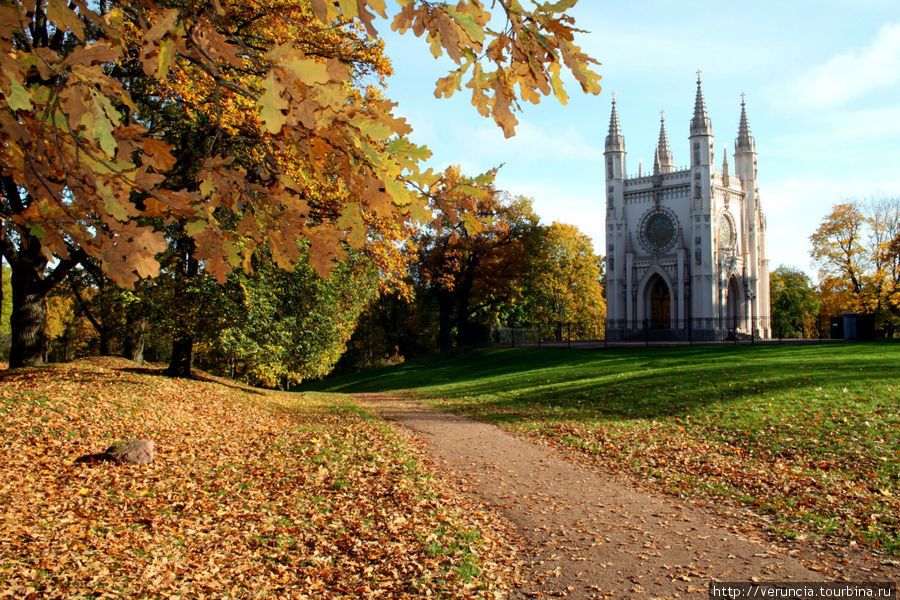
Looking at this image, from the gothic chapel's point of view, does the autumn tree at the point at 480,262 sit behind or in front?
in front

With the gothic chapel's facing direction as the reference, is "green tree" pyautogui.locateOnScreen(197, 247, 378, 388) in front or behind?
in front

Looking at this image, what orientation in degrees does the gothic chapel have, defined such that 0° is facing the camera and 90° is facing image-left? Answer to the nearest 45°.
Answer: approximately 45°

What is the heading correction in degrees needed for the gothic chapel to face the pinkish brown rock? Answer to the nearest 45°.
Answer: approximately 45° to its left

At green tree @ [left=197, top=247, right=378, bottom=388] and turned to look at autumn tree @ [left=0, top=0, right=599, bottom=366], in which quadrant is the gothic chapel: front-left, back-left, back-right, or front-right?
back-left

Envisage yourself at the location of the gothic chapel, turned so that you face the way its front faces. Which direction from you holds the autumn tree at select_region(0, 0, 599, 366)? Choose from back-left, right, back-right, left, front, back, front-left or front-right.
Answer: front-left
